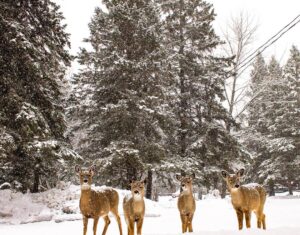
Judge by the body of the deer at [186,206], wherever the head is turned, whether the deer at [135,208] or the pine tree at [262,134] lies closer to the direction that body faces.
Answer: the deer

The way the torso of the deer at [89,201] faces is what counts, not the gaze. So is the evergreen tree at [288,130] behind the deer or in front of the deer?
behind

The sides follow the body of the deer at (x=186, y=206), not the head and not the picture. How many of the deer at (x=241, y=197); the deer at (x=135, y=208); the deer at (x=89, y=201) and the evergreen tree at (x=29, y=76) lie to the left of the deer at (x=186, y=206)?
1

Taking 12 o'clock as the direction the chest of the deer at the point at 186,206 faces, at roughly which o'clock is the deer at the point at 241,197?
the deer at the point at 241,197 is roughly at 9 o'clock from the deer at the point at 186,206.

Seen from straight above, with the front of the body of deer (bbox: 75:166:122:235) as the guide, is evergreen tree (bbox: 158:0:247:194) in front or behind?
behind

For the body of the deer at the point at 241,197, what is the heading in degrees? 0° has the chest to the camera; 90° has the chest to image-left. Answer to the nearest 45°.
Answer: approximately 45°

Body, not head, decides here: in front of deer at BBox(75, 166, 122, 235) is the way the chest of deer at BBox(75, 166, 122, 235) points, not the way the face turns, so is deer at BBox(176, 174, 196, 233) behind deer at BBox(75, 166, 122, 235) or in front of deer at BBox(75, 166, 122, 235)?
behind

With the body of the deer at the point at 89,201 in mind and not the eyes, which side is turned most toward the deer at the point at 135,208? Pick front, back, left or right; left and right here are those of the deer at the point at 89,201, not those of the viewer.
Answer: left

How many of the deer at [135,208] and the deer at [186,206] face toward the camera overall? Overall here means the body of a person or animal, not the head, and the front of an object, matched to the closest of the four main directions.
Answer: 2

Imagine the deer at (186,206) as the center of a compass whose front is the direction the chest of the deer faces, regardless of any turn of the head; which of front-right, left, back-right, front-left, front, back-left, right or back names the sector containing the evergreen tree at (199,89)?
back

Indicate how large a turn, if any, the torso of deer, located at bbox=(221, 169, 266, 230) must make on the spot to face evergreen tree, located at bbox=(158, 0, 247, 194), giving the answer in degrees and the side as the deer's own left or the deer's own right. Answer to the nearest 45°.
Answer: approximately 135° to the deer's own right

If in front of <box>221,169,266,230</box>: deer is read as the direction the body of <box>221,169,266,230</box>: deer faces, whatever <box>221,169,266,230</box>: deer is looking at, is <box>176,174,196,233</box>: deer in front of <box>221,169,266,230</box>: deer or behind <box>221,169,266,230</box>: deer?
in front
